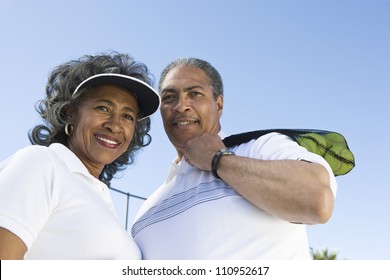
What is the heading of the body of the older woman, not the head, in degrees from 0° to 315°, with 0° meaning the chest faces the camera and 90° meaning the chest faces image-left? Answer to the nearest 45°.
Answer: approximately 315°
